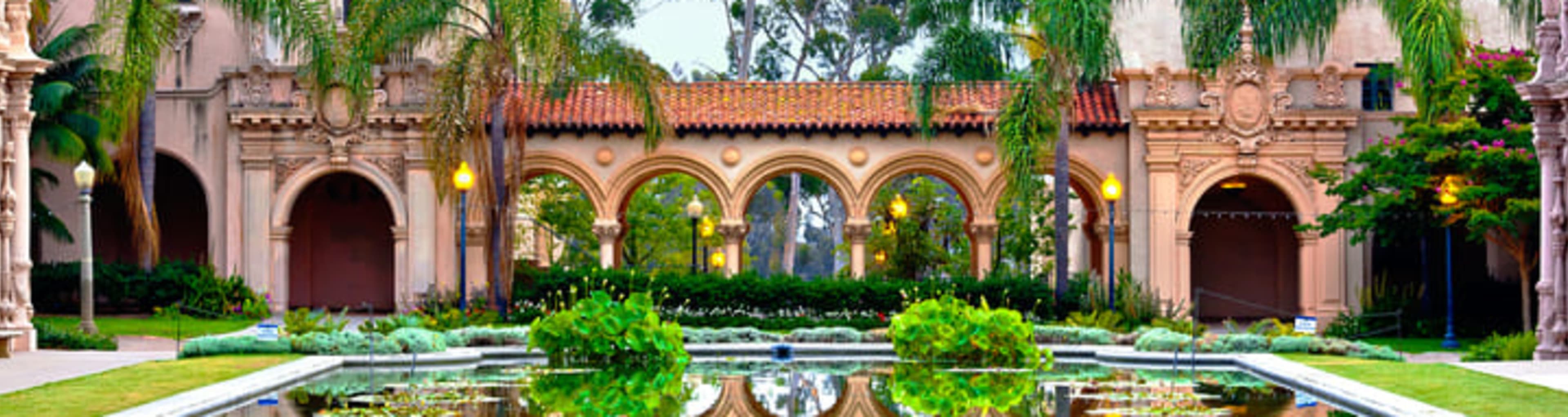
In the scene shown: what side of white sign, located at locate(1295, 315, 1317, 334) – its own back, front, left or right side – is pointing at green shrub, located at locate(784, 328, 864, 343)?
right

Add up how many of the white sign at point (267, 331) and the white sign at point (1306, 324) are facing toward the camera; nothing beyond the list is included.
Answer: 2

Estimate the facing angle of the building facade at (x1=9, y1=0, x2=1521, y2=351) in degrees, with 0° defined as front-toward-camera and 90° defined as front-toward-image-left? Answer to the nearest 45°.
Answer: approximately 0°

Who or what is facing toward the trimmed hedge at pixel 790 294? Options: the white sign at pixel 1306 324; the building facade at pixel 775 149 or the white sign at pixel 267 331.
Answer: the building facade

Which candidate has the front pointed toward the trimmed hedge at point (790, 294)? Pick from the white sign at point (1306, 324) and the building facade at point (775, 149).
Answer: the building facade
